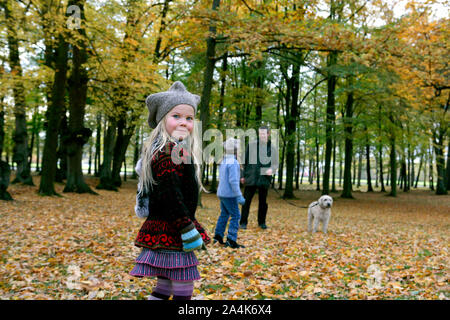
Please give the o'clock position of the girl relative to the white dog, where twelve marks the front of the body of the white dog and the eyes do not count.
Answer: The girl is roughly at 2 o'clock from the white dog.

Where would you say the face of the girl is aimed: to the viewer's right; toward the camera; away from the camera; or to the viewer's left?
toward the camera

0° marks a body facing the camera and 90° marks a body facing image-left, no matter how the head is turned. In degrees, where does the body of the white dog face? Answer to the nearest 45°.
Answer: approximately 315°

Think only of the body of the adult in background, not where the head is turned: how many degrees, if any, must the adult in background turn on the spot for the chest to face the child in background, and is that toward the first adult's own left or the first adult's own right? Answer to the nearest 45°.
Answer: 0° — they already face them

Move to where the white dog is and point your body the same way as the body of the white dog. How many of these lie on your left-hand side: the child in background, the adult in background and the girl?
0

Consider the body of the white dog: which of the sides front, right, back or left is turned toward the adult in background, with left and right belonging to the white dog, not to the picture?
right

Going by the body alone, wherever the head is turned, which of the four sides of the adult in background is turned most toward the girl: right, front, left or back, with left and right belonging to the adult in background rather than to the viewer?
front

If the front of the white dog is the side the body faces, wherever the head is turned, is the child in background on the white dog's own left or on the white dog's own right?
on the white dog's own right

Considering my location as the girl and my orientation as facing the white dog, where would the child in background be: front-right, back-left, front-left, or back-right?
front-left

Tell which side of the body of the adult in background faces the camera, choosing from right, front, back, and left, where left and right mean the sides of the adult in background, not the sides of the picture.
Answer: front
